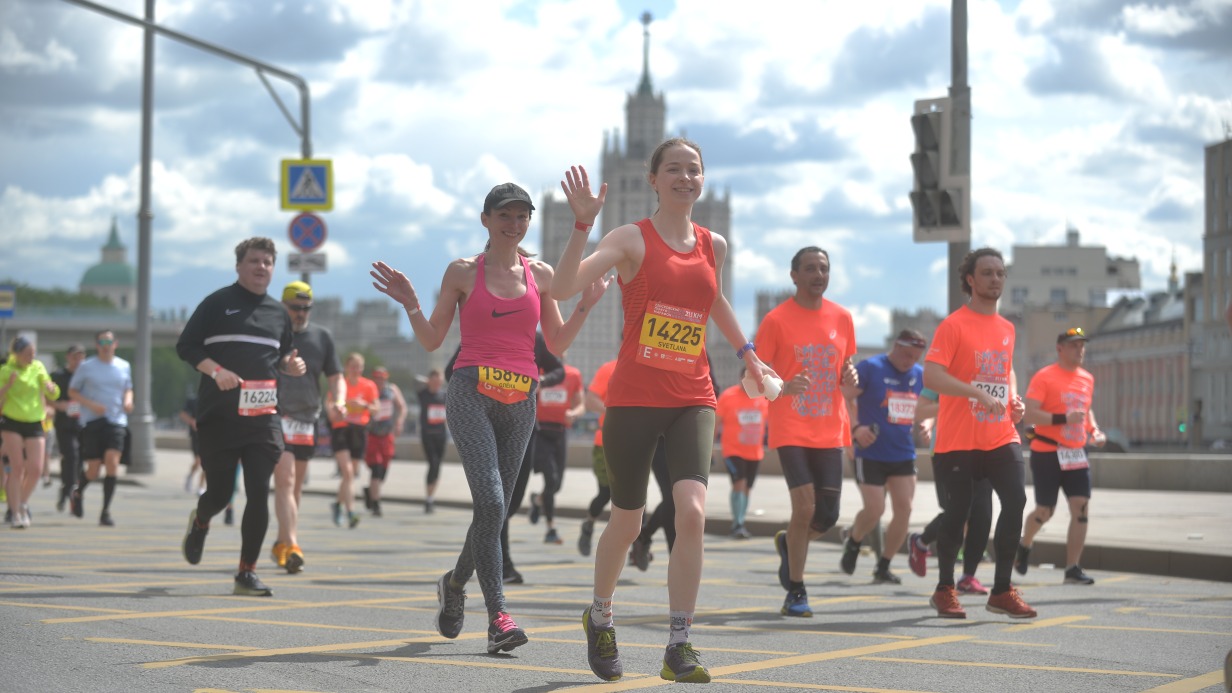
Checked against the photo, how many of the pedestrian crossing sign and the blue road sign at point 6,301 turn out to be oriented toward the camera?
2

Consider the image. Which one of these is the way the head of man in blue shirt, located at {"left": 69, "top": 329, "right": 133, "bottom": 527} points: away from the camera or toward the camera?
toward the camera

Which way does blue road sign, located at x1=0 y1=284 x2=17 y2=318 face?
toward the camera

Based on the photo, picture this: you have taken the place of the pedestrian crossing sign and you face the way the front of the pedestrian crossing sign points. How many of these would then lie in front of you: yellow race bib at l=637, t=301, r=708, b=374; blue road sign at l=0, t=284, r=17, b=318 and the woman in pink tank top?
2

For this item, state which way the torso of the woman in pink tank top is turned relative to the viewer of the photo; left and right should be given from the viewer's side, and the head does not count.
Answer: facing the viewer

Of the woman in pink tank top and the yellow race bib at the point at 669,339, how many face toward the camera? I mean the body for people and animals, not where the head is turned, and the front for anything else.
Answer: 2

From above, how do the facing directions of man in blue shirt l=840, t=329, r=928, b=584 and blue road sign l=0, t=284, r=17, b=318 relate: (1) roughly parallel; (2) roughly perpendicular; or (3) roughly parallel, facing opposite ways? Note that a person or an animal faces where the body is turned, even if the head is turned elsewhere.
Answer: roughly parallel

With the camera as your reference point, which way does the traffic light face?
facing the viewer and to the left of the viewer

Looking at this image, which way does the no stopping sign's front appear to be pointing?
toward the camera
